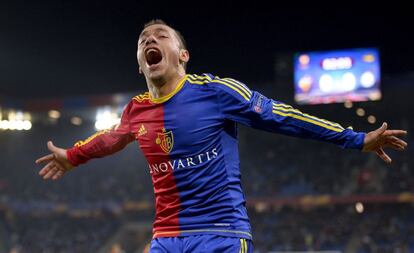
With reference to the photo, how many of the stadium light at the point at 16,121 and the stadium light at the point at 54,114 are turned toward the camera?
2

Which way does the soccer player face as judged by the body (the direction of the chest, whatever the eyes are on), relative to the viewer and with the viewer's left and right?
facing the viewer and to the left of the viewer

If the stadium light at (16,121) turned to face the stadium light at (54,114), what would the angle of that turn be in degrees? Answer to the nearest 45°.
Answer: approximately 90° to its left

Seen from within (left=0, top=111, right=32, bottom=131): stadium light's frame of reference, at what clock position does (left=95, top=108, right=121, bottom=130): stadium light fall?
(left=95, top=108, right=121, bottom=130): stadium light is roughly at 10 o'clock from (left=0, top=111, right=32, bottom=131): stadium light.

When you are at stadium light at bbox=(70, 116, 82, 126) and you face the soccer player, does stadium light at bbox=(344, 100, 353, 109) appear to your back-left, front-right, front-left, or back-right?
front-left

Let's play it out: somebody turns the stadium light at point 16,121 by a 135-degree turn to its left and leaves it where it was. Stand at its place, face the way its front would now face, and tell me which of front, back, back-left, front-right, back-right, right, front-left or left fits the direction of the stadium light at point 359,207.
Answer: right

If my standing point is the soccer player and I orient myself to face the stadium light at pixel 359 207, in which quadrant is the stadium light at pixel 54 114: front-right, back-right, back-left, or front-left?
front-left

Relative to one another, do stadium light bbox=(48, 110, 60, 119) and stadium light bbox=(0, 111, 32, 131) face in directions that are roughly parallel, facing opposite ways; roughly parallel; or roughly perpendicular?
roughly parallel

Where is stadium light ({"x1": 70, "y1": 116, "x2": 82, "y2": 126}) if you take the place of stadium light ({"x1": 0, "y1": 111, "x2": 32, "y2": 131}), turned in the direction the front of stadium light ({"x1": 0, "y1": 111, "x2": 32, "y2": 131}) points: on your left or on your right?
on your left

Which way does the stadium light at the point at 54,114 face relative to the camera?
toward the camera

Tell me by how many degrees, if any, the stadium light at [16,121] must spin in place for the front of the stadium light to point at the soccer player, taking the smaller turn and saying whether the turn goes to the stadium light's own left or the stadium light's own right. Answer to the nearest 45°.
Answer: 0° — it already faces them

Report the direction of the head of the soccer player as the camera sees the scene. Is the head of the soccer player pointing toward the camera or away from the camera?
toward the camera

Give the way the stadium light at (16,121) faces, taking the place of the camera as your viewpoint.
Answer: facing the viewer
